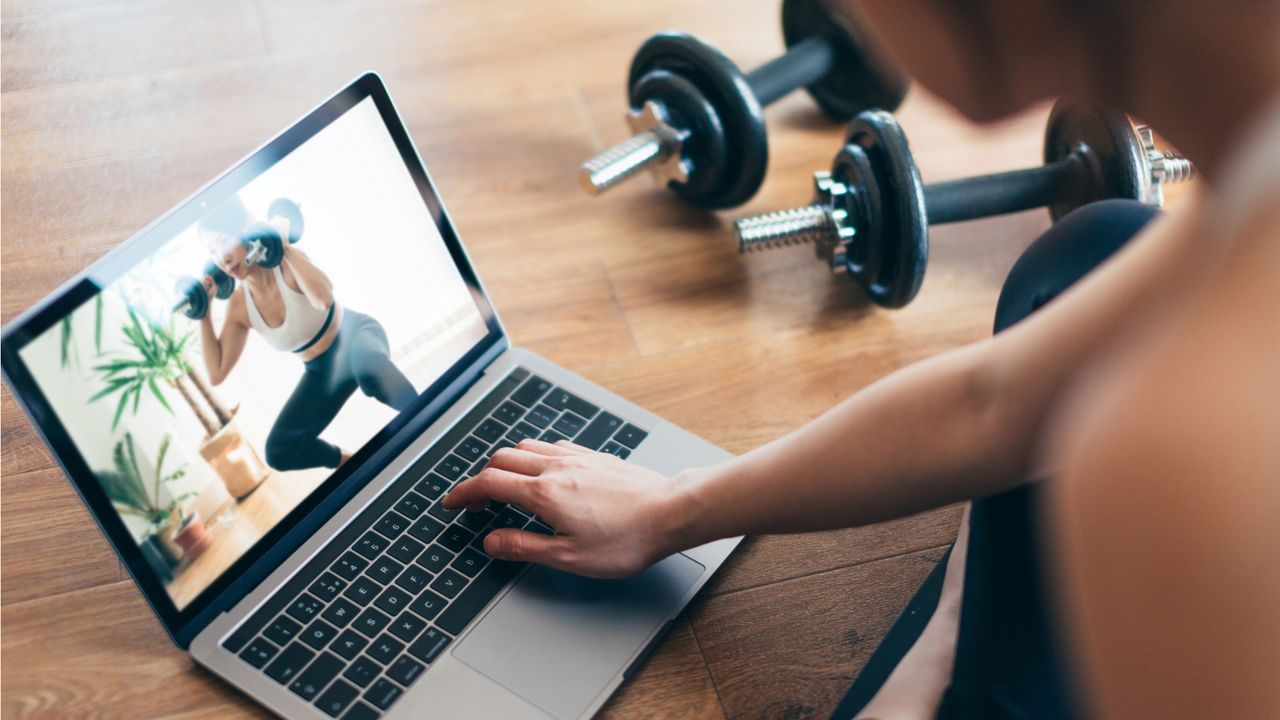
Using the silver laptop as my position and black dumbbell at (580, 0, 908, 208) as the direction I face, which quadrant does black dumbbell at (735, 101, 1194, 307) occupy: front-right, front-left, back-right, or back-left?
front-right

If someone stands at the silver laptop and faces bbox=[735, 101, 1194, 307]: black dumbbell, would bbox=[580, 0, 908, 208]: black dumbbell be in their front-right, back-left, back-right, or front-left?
front-left

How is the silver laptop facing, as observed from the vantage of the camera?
facing the viewer and to the right of the viewer
